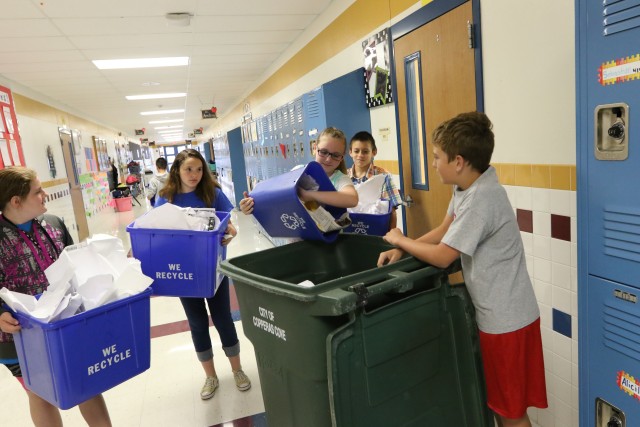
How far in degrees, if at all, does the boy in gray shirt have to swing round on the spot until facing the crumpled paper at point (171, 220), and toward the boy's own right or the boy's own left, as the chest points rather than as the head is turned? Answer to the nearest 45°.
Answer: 0° — they already face it

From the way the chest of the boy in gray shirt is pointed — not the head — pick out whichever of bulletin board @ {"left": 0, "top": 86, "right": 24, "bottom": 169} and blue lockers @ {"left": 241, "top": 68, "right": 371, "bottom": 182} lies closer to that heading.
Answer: the bulletin board

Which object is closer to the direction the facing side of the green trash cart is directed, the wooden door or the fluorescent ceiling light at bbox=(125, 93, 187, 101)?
the fluorescent ceiling light

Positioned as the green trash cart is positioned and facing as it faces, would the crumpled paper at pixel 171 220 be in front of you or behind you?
in front

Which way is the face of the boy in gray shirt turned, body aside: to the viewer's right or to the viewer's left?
to the viewer's left

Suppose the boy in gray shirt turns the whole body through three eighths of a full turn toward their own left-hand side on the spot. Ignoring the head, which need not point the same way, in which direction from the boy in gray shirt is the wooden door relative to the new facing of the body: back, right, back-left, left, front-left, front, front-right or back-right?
back-left

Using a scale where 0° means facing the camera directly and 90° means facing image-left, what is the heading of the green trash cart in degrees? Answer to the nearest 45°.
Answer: approximately 135°

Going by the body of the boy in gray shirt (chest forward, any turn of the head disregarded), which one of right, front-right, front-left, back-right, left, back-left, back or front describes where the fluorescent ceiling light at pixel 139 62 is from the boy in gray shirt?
front-right

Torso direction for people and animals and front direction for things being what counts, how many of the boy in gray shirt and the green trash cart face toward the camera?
0

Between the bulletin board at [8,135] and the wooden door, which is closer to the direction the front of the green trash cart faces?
the bulletin board

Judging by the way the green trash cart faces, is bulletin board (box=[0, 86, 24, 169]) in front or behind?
in front

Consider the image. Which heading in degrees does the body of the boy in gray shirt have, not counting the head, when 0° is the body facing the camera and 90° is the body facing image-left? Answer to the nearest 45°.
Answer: approximately 90°

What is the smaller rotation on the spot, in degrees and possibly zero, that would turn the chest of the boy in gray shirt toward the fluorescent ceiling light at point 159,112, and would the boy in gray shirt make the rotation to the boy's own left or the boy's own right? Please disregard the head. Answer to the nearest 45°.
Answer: approximately 45° to the boy's own right
